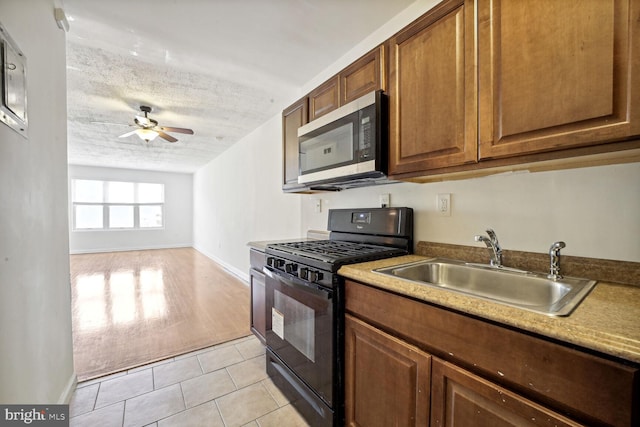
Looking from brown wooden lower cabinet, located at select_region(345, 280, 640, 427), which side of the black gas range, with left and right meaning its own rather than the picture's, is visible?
left

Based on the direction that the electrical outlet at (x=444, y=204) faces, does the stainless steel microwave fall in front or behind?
in front

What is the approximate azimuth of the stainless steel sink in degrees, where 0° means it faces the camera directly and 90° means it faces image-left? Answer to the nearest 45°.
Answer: approximately 45°

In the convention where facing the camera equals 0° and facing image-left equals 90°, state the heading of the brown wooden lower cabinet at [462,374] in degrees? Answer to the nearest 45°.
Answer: approximately 45°
